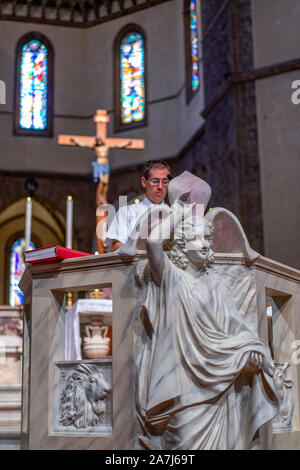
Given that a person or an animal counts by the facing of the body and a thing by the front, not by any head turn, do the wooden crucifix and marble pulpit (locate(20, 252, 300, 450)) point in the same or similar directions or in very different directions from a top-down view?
same or similar directions

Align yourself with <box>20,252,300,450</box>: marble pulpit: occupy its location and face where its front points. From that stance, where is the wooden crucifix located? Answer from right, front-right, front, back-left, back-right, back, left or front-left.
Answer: back

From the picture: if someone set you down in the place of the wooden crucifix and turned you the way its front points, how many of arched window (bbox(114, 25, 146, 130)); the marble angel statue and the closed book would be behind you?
1

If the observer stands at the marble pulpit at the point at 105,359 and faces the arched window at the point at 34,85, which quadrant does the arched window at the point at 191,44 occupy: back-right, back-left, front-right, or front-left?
front-right

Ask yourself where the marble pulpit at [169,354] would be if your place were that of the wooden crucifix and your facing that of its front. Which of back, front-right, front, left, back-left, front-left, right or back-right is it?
front

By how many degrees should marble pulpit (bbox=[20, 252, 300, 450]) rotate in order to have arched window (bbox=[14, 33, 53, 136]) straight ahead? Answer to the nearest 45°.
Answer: approximately 180°

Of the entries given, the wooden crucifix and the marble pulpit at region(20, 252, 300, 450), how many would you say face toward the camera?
2

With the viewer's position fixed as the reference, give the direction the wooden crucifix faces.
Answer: facing the viewer

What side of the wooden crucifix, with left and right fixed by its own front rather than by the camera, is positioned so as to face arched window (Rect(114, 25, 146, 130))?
back

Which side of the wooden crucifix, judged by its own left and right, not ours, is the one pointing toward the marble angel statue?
front

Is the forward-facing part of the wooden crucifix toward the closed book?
yes

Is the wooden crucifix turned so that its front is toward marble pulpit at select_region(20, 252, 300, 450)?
yes

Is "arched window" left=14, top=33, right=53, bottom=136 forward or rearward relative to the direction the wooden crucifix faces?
rearward

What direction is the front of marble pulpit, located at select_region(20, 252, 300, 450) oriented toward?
toward the camera
